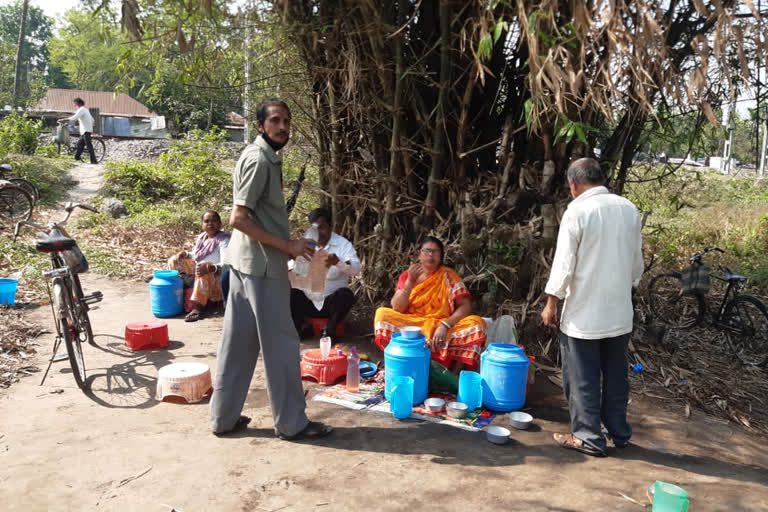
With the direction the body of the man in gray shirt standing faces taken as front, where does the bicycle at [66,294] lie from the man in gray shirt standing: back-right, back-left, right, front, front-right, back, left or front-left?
back-left

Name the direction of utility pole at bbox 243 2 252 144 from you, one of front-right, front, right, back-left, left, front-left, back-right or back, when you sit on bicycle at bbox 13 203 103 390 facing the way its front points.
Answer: front-right

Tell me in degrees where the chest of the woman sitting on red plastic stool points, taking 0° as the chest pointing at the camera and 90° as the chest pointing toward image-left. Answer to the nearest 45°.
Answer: approximately 45°

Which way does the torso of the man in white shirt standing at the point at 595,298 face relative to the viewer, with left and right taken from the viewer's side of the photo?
facing away from the viewer and to the left of the viewer

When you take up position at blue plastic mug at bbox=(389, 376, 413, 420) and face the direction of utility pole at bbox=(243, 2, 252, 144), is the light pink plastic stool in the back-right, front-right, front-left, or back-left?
front-left

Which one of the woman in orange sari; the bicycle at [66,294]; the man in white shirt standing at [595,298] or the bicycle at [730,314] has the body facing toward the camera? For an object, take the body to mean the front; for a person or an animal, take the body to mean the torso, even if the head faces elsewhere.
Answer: the woman in orange sari

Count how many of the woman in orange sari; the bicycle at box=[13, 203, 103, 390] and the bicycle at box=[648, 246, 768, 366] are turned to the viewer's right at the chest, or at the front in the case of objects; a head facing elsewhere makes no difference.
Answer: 0

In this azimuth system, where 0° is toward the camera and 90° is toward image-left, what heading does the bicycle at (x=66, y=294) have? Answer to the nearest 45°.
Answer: approximately 180°

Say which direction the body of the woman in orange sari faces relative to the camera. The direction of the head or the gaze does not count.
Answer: toward the camera

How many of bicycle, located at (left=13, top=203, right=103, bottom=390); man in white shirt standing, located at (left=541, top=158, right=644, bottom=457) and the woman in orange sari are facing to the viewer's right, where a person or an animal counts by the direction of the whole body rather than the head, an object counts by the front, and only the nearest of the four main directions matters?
0

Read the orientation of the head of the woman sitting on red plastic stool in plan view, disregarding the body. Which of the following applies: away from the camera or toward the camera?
toward the camera

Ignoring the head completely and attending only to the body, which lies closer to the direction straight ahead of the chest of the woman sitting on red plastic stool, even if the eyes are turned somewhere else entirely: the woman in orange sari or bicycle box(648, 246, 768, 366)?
the woman in orange sari

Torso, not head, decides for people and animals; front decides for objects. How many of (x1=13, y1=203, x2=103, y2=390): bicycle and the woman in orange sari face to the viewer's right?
0

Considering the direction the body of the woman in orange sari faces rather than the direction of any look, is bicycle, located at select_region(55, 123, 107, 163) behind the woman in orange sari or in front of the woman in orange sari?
behind
